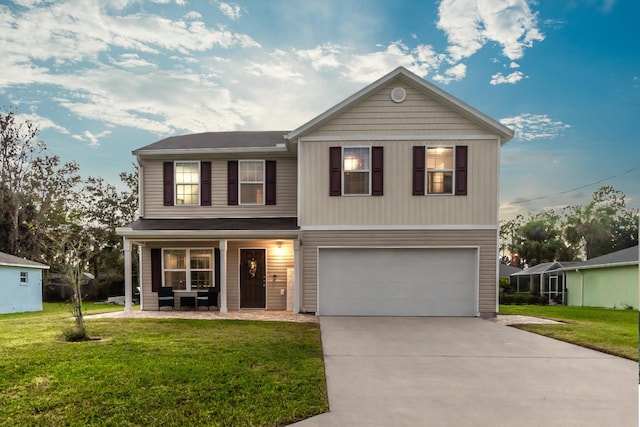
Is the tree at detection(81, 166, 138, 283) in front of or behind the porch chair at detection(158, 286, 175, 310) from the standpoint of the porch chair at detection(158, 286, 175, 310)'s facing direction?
behind

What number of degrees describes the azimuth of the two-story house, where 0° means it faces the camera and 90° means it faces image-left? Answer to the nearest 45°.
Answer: approximately 0°

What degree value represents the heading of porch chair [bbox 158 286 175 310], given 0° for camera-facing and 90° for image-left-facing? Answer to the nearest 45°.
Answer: approximately 0°
